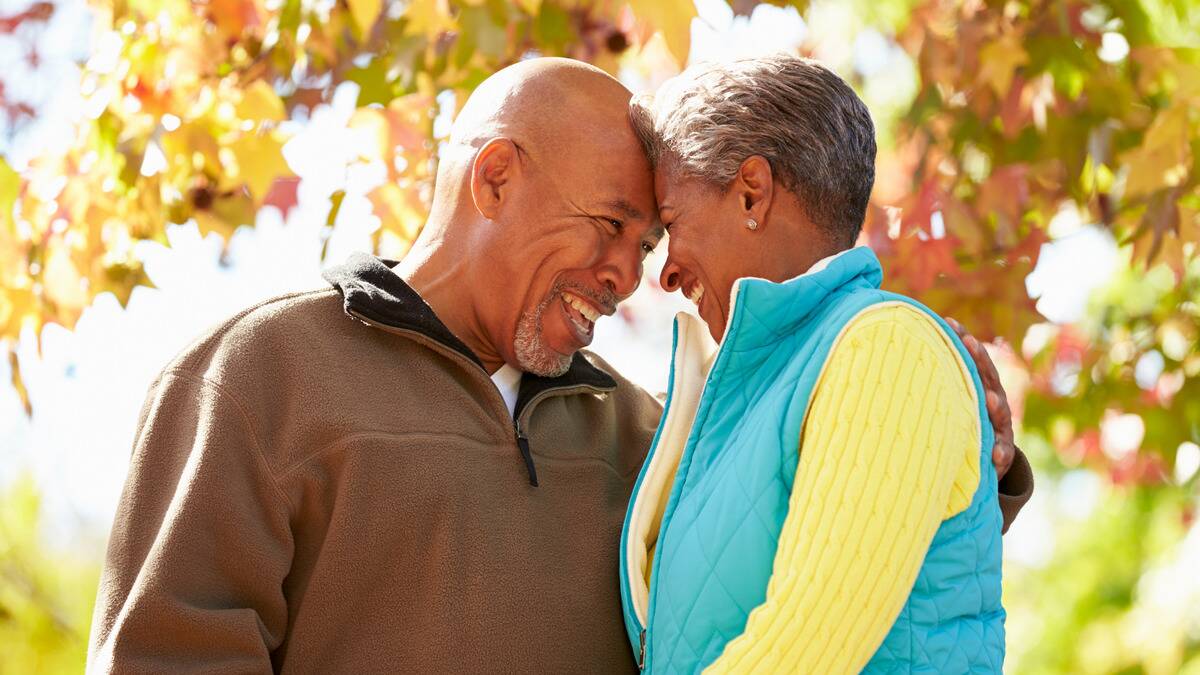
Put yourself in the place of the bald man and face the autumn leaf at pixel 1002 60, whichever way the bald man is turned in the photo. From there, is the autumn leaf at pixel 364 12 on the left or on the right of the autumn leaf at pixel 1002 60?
left

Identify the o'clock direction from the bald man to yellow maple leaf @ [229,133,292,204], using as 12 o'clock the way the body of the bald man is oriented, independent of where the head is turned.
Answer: The yellow maple leaf is roughly at 7 o'clock from the bald man.

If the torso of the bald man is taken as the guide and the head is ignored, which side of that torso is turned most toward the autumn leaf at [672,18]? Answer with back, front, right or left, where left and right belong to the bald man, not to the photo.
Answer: left

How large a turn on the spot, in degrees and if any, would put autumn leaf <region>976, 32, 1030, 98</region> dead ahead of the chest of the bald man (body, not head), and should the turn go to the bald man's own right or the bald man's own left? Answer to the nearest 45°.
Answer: approximately 90° to the bald man's own left

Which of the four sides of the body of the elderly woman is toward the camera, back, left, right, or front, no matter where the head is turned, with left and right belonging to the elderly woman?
left

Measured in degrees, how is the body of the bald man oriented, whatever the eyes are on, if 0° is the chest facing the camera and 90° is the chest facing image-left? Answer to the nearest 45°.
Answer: approximately 315°

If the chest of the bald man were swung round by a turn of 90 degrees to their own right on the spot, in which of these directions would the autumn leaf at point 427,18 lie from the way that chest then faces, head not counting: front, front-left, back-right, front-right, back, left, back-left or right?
back-right

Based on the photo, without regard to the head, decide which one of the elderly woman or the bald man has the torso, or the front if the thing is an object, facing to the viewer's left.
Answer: the elderly woman

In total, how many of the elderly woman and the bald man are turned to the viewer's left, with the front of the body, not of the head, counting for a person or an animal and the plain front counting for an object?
1

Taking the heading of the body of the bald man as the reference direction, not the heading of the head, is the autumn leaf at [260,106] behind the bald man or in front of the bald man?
behind

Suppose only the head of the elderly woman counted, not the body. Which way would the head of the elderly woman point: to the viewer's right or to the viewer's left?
to the viewer's left

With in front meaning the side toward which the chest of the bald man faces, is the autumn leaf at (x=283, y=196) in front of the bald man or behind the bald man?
behind
